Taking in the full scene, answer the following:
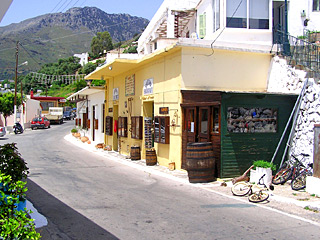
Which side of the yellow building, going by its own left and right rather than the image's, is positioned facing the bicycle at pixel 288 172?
left

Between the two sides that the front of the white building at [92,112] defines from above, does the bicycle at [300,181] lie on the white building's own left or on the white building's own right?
on the white building's own left

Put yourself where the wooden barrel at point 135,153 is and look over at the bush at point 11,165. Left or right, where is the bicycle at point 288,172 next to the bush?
left

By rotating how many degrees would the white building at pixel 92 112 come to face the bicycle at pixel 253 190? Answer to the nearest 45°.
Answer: approximately 45° to its left

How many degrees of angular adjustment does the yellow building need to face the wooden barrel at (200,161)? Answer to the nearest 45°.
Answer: approximately 45° to its left

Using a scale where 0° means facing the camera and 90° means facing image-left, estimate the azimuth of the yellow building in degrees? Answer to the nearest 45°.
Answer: approximately 45°

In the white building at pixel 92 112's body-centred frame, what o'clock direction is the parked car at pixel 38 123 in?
The parked car is roughly at 4 o'clock from the white building.

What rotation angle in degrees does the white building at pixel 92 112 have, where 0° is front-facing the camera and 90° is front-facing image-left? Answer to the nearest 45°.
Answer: approximately 45°

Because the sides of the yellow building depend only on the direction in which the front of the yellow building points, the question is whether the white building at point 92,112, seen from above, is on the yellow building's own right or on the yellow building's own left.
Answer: on the yellow building's own right
